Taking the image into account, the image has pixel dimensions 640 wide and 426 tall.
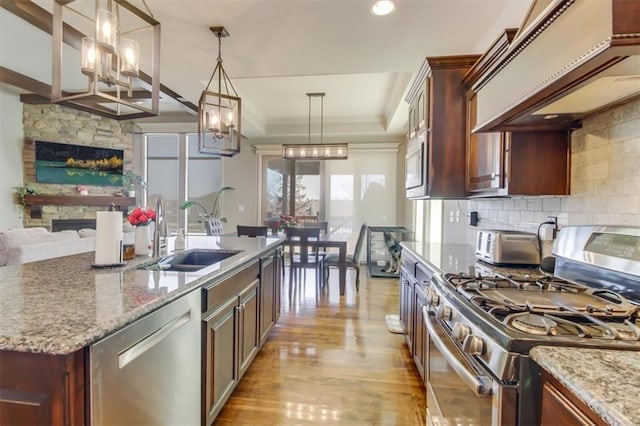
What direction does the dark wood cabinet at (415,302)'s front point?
to the viewer's left

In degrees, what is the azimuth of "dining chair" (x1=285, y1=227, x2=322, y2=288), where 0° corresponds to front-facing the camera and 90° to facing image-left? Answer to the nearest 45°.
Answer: approximately 180°

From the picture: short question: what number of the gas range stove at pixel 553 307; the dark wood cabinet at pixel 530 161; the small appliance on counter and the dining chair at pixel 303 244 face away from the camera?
1

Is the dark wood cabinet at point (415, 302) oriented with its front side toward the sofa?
yes

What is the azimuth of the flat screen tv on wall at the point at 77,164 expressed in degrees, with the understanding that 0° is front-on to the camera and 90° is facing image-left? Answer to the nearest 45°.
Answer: approximately 315°

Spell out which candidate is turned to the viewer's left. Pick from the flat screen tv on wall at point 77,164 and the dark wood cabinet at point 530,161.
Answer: the dark wood cabinet

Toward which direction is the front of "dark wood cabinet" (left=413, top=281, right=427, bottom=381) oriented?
to the viewer's left

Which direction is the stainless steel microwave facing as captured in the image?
to the viewer's left

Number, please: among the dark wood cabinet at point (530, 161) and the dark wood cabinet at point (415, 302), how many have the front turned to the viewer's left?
2

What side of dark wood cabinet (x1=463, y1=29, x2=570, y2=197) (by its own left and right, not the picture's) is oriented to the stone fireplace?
front

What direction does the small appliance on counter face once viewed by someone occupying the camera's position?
facing the viewer and to the left of the viewer

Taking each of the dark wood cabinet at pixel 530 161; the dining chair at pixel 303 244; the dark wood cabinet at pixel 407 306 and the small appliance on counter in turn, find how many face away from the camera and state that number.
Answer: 1

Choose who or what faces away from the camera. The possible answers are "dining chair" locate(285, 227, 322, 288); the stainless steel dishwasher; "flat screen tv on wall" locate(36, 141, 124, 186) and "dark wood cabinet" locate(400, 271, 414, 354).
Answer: the dining chair

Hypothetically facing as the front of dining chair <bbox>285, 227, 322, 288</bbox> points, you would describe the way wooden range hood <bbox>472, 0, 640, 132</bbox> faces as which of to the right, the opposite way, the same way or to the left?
to the left

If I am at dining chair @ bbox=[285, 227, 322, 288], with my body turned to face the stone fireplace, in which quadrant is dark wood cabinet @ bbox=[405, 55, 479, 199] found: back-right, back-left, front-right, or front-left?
back-left

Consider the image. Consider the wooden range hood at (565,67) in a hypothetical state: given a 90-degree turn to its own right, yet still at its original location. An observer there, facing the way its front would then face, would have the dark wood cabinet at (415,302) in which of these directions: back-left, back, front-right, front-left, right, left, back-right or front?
front
